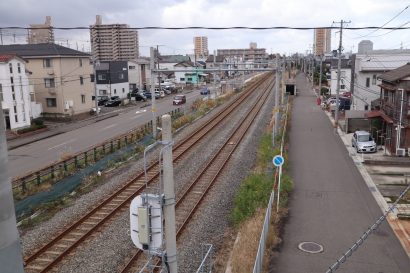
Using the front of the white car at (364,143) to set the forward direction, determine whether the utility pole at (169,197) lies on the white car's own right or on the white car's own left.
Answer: on the white car's own right

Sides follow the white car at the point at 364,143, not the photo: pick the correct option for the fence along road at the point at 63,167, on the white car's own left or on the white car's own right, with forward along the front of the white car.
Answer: on the white car's own right

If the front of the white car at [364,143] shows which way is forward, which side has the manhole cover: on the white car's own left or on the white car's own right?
on the white car's own right

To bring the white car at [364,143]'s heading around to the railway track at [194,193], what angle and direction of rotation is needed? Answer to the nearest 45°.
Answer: approximately 90° to its right

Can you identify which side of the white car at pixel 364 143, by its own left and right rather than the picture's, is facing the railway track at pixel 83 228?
right

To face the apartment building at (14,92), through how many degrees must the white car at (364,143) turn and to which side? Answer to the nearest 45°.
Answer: approximately 135° to its right

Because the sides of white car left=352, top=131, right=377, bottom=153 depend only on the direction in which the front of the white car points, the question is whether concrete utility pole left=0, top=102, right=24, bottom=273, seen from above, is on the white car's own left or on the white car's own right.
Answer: on the white car's own right

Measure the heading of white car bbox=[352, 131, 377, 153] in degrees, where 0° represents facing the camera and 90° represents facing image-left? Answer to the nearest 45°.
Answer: approximately 315°
